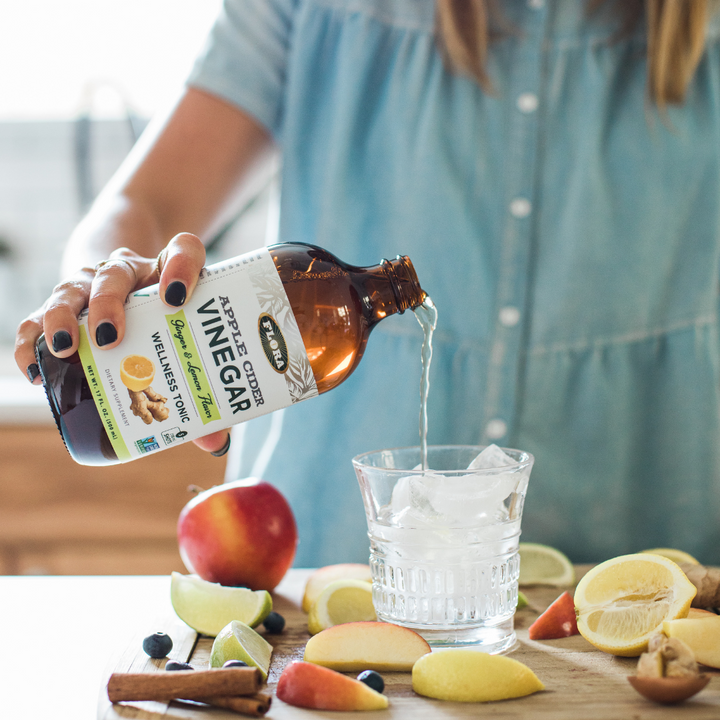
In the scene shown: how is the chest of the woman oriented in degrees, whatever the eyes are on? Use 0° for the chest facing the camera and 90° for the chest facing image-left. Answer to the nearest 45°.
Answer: approximately 0°

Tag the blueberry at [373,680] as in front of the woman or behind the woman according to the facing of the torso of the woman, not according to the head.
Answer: in front

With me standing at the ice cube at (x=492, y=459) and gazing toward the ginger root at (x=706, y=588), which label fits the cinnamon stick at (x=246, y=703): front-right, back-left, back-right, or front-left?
back-right

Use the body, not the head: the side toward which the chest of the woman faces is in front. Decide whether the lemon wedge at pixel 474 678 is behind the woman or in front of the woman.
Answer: in front

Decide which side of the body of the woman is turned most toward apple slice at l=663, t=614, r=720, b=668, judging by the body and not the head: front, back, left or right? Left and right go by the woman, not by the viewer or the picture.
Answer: front

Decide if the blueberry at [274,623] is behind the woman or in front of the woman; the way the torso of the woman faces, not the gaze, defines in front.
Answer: in front
